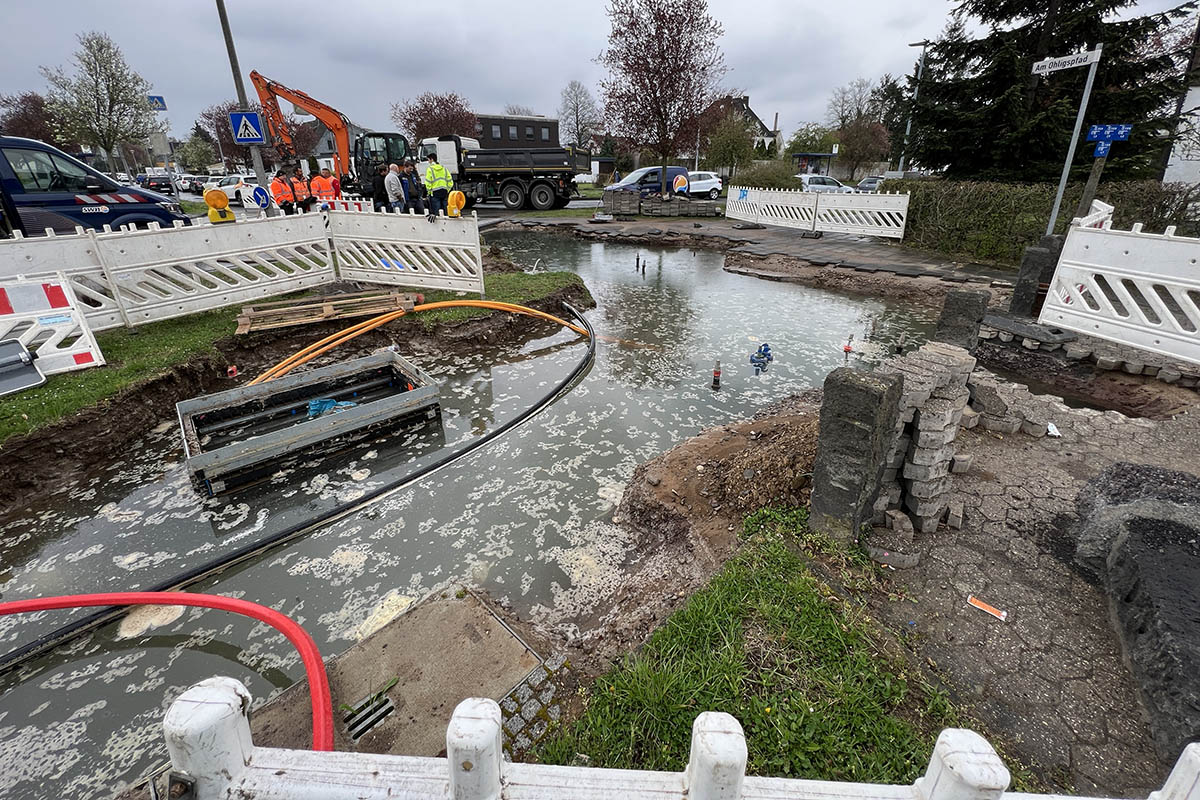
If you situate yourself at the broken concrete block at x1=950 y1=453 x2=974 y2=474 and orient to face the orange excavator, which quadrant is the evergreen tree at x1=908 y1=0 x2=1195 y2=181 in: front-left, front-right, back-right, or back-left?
front-right

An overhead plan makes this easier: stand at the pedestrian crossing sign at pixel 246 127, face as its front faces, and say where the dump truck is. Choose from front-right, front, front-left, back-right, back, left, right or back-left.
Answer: back-left

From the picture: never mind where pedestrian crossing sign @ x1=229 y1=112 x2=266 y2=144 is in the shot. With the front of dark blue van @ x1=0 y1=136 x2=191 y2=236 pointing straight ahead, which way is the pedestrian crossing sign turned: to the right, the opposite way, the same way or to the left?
to the right

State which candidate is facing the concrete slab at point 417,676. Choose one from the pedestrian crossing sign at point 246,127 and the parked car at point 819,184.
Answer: the pedestrian crossing sign

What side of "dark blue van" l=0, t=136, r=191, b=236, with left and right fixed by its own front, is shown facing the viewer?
right

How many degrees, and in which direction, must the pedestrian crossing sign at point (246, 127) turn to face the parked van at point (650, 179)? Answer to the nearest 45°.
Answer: approximately 135° to its left

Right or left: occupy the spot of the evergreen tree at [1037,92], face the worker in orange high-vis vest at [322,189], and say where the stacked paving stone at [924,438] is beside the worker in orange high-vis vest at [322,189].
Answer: left

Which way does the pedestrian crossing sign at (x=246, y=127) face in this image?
toward the camera

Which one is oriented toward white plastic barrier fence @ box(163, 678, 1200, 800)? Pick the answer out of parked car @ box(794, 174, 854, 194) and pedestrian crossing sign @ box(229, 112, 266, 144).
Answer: the pedestrian crossing sign

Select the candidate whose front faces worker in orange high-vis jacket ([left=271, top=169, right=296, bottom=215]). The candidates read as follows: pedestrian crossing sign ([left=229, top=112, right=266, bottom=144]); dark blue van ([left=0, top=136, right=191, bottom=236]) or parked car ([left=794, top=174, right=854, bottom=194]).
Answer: the dark blue van

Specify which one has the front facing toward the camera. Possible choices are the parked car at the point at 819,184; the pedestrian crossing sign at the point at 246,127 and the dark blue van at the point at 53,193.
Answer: the pedestrian crossing sign

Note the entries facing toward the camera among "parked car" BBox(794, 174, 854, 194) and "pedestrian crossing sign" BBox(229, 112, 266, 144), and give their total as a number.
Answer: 1

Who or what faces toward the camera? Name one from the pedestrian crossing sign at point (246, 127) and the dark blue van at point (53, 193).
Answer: the pedestrian crossing sign
